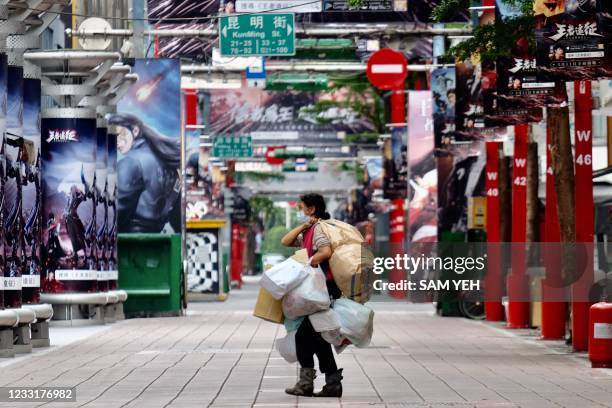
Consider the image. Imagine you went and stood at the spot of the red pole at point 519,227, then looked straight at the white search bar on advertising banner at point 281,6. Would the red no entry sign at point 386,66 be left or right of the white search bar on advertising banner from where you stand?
right

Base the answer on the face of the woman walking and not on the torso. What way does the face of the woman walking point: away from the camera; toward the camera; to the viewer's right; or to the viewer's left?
to the viewer's left

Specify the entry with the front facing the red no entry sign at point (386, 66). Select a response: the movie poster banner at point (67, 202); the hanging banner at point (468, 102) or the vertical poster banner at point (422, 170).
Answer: the vertical poster banner
